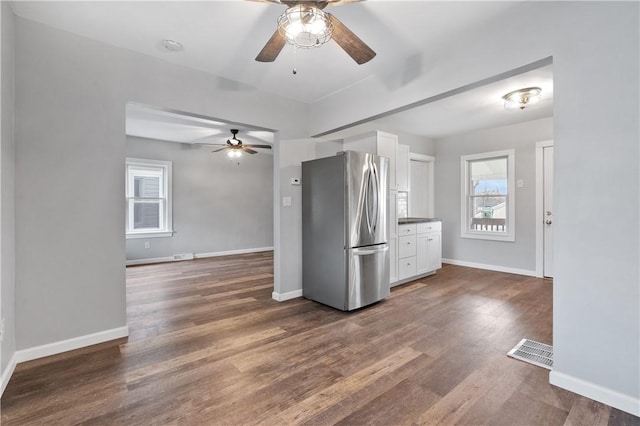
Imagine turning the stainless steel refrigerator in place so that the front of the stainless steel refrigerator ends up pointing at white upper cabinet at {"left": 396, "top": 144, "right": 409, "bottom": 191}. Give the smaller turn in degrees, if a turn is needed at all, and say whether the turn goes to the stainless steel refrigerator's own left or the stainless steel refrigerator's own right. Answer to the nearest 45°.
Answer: approximately 90° to the stainless steel refrigerator's own left

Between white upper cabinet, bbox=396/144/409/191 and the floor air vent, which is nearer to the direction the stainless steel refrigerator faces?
the floor air vent

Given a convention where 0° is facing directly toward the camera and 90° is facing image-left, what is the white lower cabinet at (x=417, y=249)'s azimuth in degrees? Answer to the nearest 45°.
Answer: approximately 315°

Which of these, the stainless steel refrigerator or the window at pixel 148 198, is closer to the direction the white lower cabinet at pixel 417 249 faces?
the stainless steel refrigerator

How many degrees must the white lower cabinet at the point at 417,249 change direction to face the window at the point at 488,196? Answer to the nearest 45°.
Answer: approximately 90° to its left

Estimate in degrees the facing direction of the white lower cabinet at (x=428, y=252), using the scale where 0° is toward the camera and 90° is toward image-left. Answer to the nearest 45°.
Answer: approximately 315°

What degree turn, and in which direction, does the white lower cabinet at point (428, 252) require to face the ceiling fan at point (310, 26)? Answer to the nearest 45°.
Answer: approximately 45° to its right
